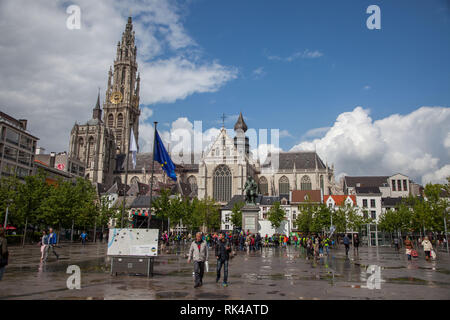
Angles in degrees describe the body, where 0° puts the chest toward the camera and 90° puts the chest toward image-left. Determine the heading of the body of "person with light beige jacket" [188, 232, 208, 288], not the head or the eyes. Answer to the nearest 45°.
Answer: approximately 0°

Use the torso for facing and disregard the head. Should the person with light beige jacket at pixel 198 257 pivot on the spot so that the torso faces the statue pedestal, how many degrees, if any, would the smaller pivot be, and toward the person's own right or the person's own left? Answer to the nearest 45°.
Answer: approximately 180°
